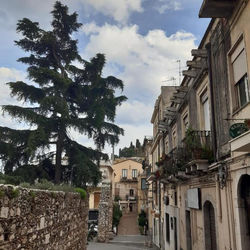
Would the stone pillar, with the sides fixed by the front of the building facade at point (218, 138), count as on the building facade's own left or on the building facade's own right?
on the building facade's own right

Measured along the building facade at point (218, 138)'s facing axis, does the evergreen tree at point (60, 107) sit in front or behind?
in front

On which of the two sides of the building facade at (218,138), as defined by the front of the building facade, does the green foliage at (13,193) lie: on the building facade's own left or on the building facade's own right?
on the building facade's own left

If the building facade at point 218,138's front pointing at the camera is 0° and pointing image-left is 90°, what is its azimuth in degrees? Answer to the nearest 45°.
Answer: approximately 90°

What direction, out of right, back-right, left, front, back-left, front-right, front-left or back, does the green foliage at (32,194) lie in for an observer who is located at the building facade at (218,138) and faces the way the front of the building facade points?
front-left
